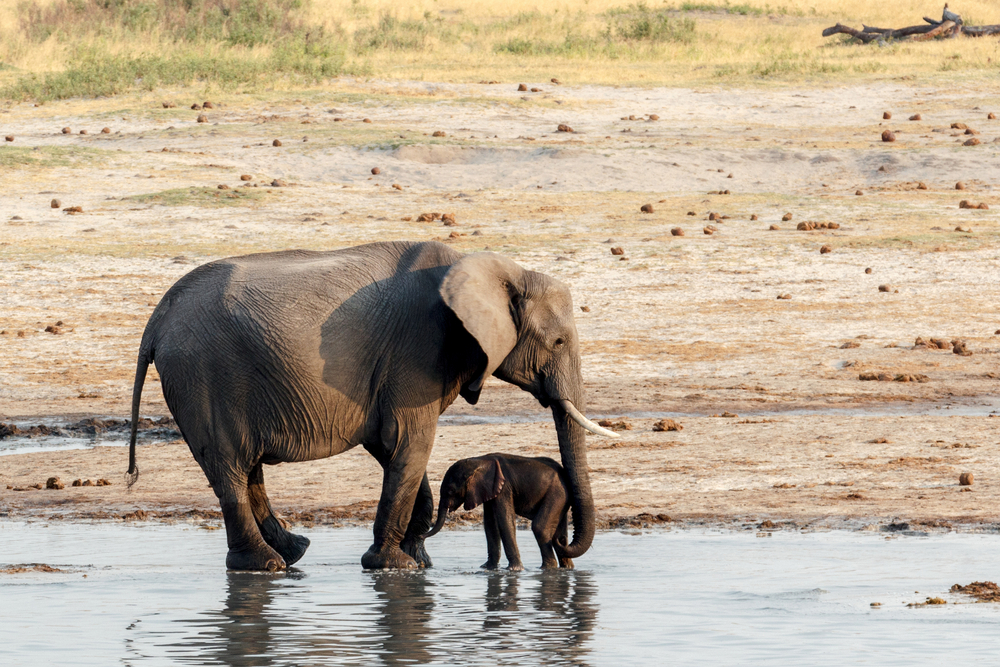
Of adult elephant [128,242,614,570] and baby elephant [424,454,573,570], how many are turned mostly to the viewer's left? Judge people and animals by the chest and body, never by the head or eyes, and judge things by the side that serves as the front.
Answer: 1

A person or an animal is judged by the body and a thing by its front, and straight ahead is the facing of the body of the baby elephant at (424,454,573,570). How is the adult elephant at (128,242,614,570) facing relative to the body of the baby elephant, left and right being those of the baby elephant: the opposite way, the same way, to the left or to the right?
the opposite way

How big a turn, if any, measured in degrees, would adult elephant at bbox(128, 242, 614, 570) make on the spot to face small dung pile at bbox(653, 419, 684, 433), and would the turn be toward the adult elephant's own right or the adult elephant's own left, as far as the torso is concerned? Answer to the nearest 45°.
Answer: approximately 45° to the adult elephant's own left

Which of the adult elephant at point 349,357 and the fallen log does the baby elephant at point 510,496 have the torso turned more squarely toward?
the adult elephant

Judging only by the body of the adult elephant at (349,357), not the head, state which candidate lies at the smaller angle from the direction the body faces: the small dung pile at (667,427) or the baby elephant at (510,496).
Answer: the baby elephant

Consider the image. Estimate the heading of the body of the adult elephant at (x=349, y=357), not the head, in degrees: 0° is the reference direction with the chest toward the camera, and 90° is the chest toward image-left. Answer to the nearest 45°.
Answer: approximately 270°

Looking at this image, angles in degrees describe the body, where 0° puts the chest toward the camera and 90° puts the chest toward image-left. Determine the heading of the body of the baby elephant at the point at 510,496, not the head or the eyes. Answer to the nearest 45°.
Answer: approximately 90°

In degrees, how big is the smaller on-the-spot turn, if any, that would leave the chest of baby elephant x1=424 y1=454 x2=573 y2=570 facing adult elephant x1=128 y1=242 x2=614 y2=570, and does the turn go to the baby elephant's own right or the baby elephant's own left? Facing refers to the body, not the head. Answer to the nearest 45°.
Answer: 0° — it already faces it

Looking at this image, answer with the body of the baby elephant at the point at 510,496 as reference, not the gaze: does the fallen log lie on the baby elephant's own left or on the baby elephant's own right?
on the baby elephant's own right

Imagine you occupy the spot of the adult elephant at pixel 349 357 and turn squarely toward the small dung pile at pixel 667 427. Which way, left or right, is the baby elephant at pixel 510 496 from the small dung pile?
right

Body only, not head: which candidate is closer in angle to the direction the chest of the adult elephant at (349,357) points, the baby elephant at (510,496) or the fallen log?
the baby elephant
